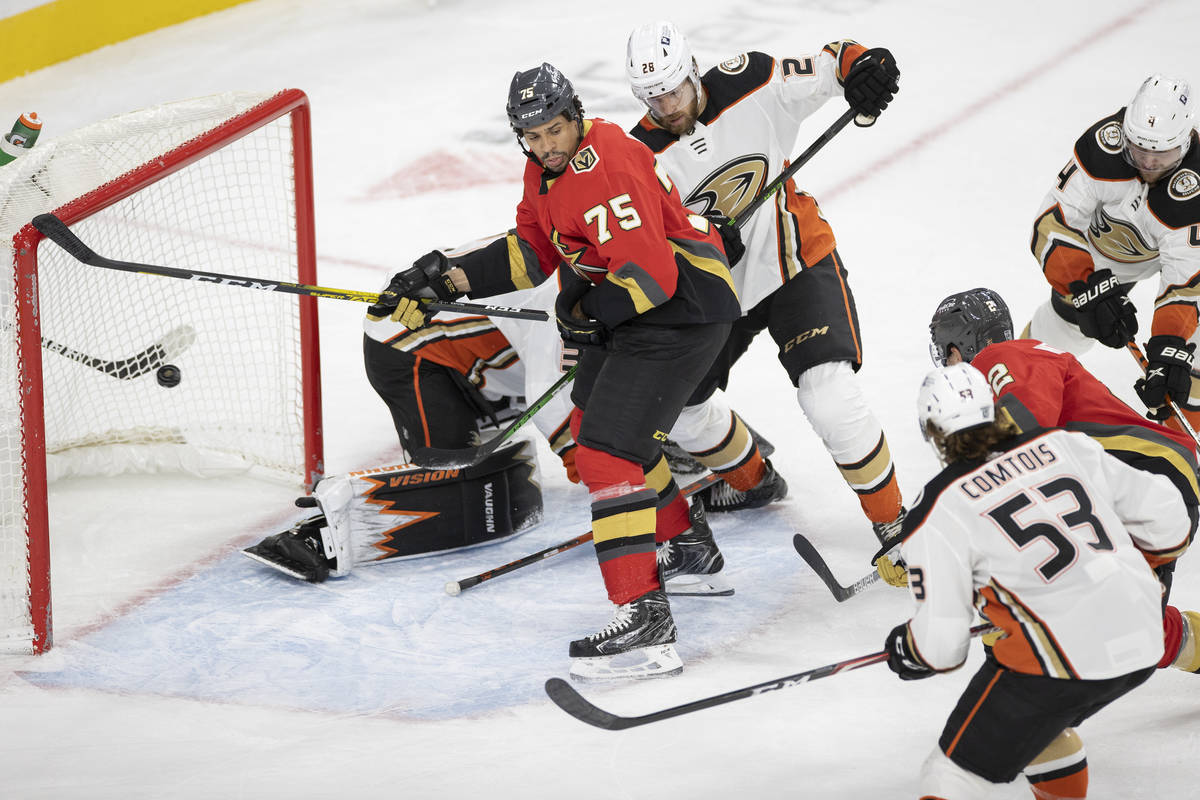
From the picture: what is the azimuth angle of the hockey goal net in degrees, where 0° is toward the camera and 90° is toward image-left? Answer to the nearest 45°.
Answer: approximately 315°
